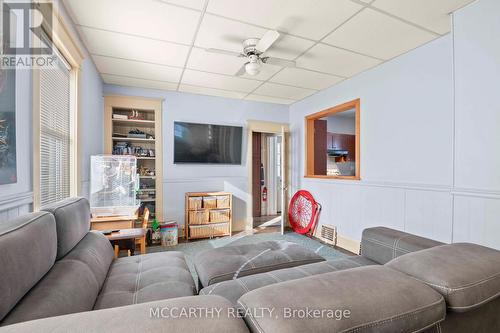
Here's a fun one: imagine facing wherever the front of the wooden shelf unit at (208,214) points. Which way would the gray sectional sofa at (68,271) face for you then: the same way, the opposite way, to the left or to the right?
to the left

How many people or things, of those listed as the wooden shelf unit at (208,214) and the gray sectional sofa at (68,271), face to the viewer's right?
1

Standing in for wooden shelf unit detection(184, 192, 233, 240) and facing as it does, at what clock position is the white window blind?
The white window blind is roughly at 1 o'clock from the wooden shelf unit.

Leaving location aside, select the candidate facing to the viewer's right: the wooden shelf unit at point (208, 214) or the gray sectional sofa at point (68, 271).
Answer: the gray sectional sofa

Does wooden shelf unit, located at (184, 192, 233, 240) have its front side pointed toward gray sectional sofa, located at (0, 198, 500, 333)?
yes

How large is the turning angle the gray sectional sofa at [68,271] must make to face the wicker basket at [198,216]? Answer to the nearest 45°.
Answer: approximately 45° to its left

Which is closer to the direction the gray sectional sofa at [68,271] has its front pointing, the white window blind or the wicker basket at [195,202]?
the wicker basket

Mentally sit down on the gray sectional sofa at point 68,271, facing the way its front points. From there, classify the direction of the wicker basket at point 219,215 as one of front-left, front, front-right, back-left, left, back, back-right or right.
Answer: front-left

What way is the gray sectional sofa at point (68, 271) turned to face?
to the viewer's right

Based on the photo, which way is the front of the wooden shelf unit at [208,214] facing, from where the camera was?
facing the viewer

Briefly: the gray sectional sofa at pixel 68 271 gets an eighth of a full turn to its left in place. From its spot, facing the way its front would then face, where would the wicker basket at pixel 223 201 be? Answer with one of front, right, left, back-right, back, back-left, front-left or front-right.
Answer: front

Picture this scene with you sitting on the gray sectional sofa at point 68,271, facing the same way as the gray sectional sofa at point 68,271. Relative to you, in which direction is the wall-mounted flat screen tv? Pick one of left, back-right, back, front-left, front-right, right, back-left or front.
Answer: front-left
